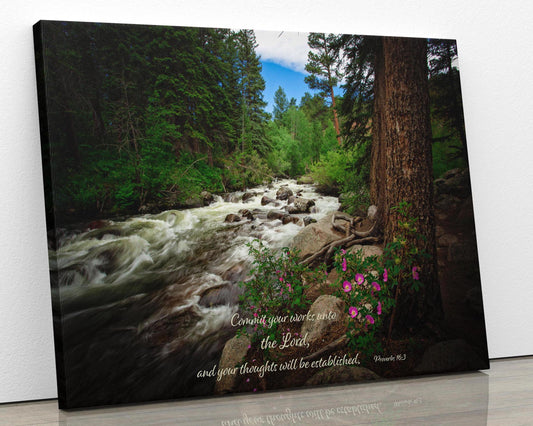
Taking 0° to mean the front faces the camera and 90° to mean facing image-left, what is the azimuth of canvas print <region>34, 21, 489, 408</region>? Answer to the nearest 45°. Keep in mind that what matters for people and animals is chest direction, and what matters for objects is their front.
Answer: approximately 315°
